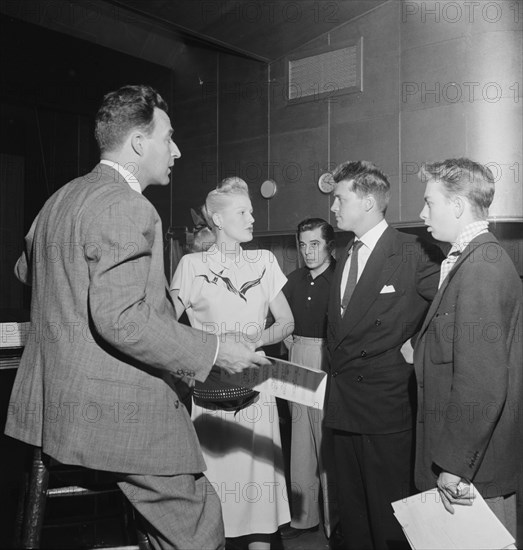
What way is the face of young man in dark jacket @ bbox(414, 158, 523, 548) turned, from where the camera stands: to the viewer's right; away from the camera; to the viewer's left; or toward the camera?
to the viewer's left

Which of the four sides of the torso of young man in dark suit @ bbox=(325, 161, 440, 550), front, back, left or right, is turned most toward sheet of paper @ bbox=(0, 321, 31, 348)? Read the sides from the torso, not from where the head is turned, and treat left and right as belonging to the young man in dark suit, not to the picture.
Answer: front

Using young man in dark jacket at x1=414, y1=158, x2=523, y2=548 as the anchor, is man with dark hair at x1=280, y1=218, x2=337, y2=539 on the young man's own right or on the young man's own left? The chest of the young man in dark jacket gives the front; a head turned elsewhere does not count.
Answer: on the young man's own right

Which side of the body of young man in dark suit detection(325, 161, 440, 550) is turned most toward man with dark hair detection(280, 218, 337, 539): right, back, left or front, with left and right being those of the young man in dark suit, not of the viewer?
right

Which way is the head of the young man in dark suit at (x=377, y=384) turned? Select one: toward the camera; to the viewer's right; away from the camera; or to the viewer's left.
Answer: to the viewer's left

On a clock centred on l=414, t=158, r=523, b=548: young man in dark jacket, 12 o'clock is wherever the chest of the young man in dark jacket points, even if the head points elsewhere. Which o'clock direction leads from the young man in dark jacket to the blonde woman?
The blonde woman is roughly at 1 o'clock from the young man in dark jacket.

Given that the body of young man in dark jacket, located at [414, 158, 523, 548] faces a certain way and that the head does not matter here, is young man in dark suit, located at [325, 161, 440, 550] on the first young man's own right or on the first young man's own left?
on the first young man's own right

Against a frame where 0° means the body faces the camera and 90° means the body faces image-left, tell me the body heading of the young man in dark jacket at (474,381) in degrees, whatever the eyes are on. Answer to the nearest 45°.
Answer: approximately 90°

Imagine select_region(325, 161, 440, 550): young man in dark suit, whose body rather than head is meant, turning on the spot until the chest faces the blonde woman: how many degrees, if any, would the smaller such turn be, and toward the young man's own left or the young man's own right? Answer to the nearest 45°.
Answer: approximately 45° to the young man's own right

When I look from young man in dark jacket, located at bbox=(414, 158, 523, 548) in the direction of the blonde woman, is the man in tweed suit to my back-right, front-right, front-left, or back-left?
front-left

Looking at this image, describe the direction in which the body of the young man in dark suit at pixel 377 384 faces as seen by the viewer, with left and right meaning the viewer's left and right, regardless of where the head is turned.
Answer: facing the viewer and to the left of the viewer

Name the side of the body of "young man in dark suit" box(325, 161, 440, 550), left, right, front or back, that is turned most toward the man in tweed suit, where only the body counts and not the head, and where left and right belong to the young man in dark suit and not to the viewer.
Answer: front

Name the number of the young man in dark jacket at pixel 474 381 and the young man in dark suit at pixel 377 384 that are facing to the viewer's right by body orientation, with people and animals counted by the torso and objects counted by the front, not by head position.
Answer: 0
